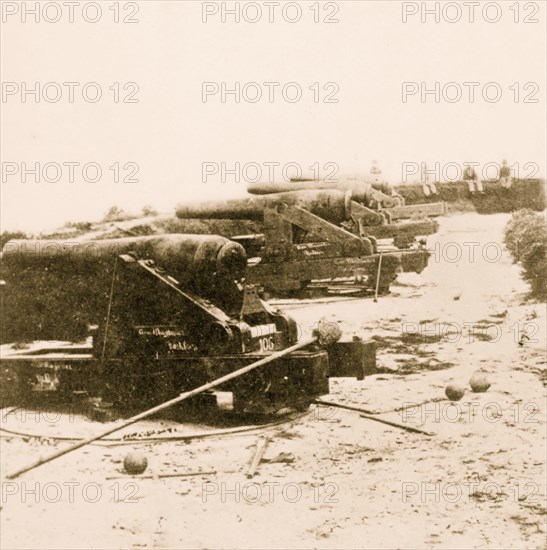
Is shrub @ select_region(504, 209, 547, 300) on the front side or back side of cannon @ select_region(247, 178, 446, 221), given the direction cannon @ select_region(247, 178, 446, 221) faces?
on the back side

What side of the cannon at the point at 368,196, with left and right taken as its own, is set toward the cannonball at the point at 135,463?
left

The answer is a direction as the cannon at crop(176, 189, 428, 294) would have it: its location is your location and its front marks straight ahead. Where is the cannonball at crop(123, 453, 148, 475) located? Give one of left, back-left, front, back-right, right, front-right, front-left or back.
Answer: left

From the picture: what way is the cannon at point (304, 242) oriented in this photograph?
to the viewer's left

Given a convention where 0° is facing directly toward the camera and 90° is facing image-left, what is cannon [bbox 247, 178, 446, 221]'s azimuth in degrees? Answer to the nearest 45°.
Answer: approximately 90°

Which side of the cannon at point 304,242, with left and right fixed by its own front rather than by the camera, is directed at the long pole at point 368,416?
left

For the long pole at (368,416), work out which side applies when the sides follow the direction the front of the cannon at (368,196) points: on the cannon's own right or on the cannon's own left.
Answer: on the cannon's own left

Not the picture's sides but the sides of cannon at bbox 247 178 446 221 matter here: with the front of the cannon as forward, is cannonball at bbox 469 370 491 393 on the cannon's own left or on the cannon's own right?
on the cannon's own left

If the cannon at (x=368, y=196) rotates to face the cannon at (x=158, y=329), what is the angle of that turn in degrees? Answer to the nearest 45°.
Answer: approximately 90° to its left

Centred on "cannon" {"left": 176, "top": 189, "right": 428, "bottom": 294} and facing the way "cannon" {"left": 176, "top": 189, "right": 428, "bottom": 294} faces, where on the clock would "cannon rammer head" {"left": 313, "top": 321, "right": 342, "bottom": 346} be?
The cannon rammer head is roughly at 9 o'clock from the cannon.
